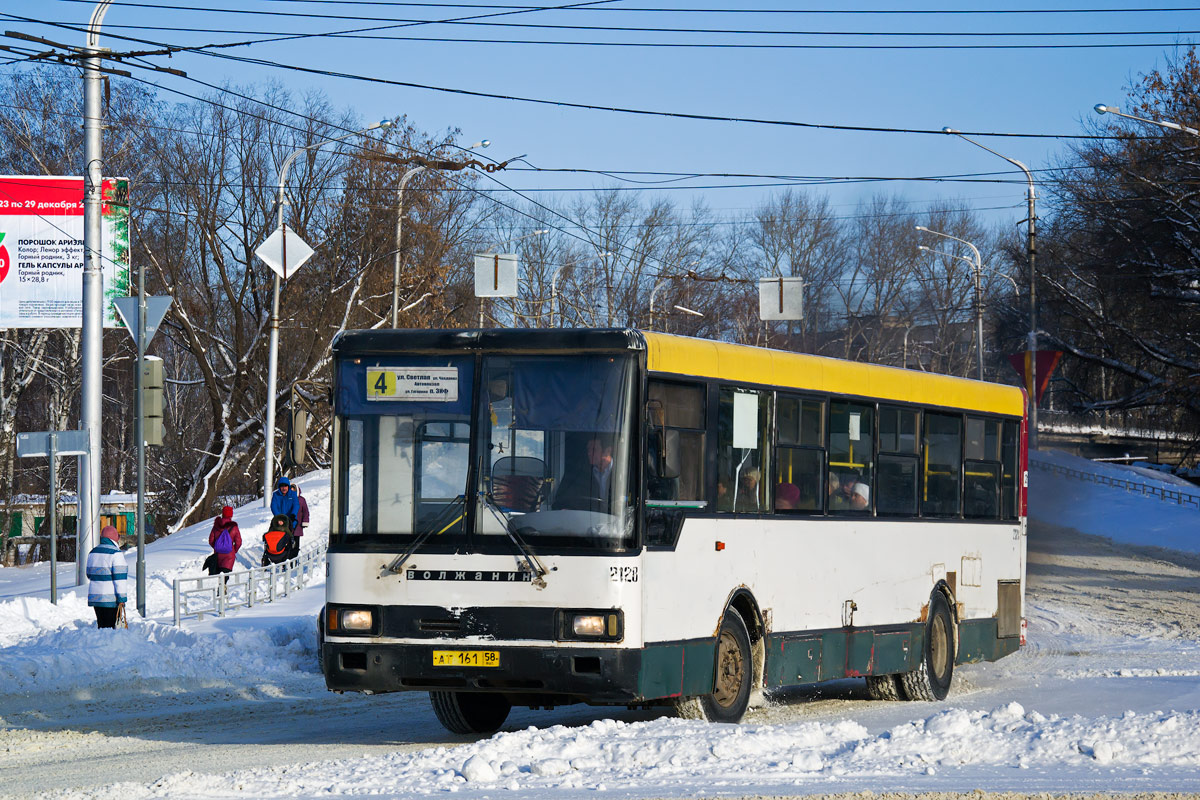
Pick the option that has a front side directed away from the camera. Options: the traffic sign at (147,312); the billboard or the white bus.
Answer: the traffic sign

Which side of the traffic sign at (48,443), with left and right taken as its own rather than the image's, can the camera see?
back

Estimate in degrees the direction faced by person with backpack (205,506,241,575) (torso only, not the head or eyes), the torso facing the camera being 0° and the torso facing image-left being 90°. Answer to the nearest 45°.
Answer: approximately 180°

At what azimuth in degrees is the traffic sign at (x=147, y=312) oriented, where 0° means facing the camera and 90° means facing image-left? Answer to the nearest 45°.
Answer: approximately 180°

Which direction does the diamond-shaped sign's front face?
away from the camera

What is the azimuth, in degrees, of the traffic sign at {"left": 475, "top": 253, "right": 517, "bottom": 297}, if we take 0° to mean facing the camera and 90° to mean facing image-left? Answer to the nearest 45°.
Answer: approximately 180°

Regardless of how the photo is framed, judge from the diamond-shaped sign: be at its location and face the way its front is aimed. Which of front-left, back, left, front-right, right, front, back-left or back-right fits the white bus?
back

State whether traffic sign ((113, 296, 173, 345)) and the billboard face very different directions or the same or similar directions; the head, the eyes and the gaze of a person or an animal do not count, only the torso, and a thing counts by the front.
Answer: very different directions

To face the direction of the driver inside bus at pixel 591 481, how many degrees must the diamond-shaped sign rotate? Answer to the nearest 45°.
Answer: approximately 180°

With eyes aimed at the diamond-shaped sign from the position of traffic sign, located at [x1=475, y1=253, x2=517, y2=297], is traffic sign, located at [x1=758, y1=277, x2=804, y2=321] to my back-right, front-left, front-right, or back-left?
back-left

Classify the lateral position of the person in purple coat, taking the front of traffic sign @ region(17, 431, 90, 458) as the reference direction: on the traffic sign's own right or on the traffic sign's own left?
on the traffic sign's own right

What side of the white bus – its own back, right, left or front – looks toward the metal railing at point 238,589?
right
